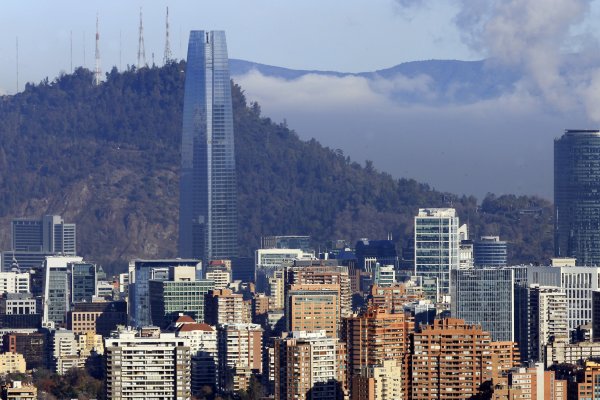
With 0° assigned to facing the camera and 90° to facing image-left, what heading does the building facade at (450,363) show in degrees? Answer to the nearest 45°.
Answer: approximately 0°

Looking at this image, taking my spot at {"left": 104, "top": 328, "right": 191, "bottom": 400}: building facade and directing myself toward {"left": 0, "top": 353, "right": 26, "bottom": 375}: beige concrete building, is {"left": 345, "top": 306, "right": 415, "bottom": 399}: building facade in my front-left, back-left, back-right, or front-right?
back-right

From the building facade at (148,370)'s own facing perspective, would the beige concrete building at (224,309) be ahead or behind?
behind

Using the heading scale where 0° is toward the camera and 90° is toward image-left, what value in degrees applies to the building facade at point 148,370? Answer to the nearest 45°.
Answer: approximately 0°

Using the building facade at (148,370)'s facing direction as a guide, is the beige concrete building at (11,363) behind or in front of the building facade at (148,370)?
behind
